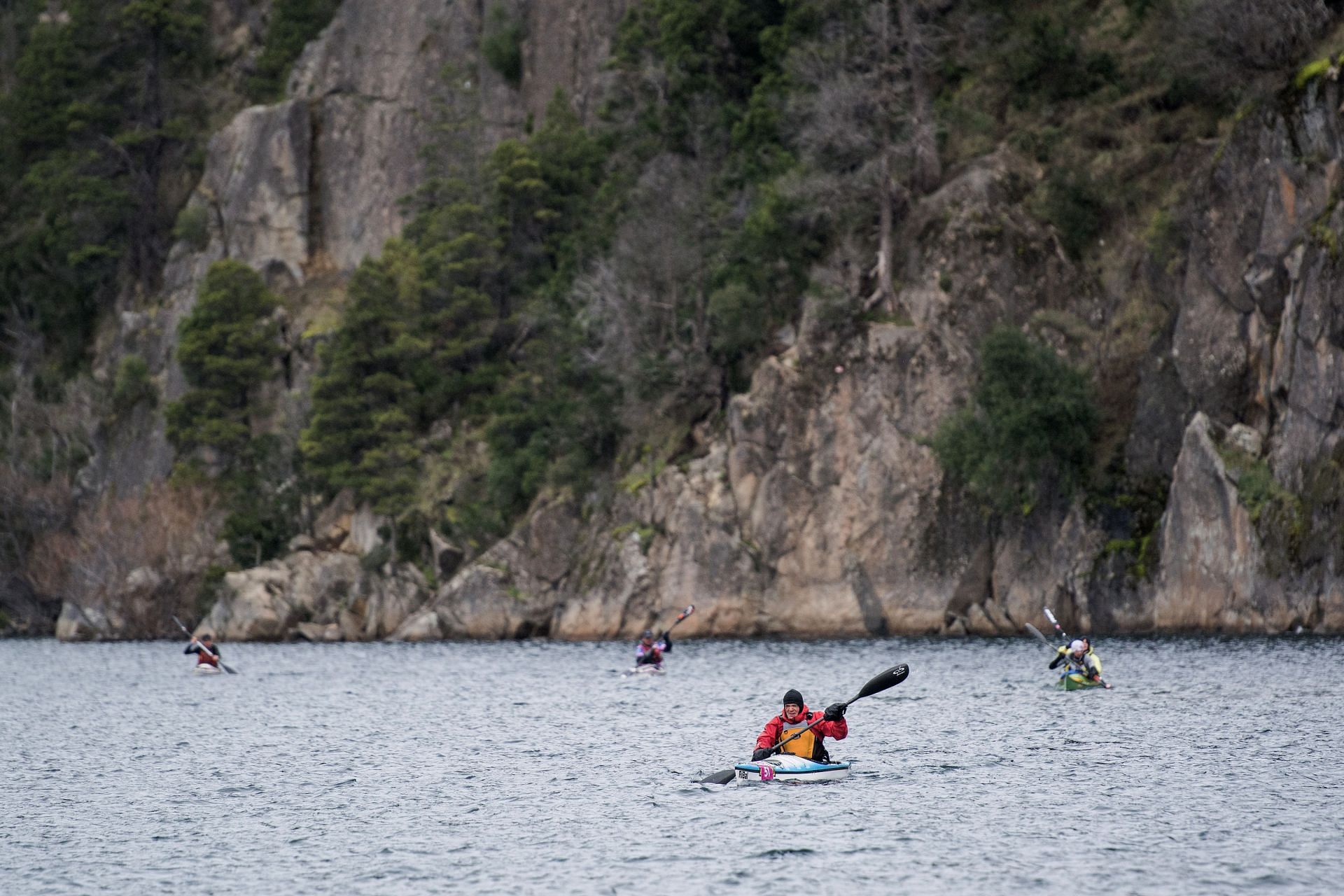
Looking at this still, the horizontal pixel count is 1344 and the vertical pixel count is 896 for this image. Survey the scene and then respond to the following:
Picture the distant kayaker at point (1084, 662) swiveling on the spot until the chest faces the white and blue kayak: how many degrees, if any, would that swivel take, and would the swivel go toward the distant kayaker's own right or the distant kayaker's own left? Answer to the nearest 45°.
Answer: approximately 45° to the distant kayaker's own left

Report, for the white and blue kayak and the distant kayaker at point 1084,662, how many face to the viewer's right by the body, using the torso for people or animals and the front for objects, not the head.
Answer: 0

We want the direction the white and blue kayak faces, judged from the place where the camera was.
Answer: facing the viewer and to the left of the viewer

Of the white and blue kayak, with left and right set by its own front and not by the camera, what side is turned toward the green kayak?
back

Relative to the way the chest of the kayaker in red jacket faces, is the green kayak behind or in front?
behind

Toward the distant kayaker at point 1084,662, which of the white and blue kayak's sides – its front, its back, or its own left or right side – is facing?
back

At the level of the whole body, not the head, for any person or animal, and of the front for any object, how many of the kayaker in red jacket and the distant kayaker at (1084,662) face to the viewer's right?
0
